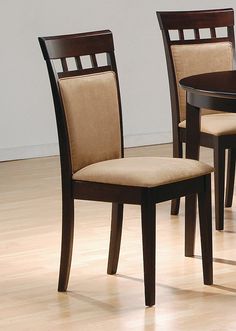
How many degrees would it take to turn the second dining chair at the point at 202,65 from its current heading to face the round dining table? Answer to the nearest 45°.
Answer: approximately 45° to its right

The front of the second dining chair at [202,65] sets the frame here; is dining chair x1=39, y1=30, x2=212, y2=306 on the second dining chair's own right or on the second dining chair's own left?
on the second dining chair's own right

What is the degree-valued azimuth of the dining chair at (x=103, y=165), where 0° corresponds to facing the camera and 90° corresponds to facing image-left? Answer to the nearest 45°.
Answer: approximately 315°

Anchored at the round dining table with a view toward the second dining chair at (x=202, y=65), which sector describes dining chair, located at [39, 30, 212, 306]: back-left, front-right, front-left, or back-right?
back-left

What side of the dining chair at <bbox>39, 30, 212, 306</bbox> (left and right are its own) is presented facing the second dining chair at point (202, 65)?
left

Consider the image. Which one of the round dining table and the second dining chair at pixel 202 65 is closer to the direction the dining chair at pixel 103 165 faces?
the round dining table

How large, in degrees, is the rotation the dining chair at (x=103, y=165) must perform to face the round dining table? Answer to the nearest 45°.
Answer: approximately 90° to its left
